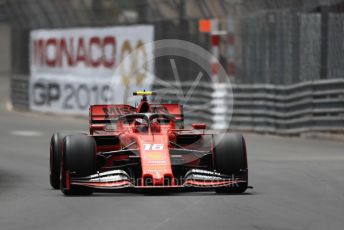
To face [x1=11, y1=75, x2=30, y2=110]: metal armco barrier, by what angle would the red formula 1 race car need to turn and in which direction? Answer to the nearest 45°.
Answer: approximately 180°

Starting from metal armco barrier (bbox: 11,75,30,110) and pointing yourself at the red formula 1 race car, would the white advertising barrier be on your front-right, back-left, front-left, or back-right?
front-left

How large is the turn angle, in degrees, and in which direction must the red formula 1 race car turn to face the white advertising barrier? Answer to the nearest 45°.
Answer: approximately 180°

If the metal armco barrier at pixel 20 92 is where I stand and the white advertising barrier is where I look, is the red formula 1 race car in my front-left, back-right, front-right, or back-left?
front-right

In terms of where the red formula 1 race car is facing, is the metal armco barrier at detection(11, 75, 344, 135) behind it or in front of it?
behind

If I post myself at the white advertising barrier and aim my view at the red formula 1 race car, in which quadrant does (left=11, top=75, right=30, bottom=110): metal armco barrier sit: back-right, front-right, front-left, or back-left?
back-right

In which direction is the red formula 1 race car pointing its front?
toward the camera
